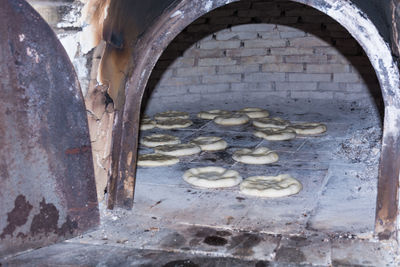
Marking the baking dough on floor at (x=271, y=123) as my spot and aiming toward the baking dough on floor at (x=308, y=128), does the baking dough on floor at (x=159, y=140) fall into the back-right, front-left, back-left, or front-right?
back-right

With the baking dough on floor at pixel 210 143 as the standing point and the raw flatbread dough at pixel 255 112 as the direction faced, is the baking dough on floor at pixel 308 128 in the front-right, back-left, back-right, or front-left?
front-right

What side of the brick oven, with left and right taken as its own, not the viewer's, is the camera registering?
front
